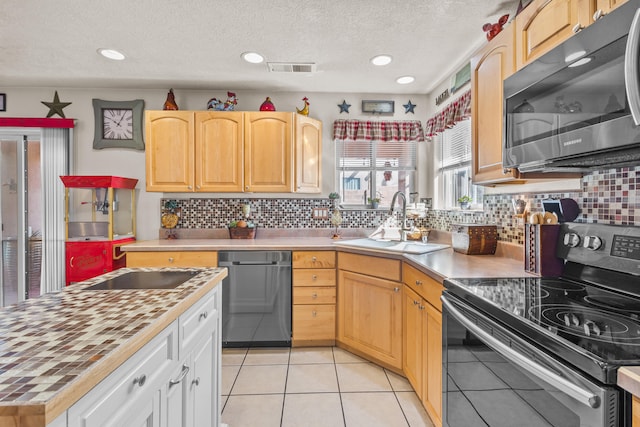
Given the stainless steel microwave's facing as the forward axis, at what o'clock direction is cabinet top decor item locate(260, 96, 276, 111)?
The cabinet top decor item is roughly at 2 o'clock from the stainless steel microwave.

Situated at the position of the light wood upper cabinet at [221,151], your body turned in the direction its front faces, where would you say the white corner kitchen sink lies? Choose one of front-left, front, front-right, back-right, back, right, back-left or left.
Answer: front-left

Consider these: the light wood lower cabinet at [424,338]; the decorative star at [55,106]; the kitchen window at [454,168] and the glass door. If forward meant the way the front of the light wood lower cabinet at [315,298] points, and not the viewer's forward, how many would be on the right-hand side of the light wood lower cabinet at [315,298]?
2

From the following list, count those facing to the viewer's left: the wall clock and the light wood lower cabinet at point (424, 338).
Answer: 1

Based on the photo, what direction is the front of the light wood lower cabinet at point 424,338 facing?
to the viewer's left

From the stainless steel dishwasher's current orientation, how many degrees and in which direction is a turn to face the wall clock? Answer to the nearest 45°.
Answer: approximately 135° to its right

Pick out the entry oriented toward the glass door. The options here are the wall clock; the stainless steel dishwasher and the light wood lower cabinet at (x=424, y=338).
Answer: the light wood lower cabinet

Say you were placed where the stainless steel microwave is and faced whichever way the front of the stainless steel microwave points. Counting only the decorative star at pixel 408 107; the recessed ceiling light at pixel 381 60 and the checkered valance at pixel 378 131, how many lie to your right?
3

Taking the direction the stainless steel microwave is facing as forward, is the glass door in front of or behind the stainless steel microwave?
in front

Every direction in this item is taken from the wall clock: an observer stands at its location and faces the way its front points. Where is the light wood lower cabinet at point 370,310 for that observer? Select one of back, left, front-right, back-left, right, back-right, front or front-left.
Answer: front-left

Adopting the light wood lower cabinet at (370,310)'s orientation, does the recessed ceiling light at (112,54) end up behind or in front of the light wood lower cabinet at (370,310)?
in front

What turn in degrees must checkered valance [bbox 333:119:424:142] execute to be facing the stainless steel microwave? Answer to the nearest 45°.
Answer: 0° — it already faces it
